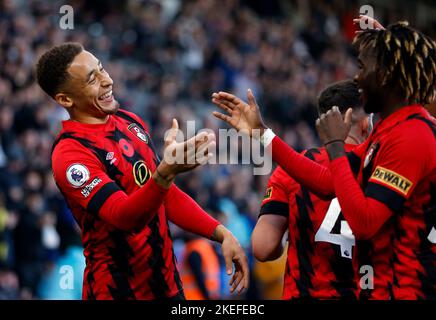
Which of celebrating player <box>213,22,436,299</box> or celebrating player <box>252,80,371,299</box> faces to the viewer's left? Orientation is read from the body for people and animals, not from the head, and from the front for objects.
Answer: celebrating player <box>213,22,436,299</box>

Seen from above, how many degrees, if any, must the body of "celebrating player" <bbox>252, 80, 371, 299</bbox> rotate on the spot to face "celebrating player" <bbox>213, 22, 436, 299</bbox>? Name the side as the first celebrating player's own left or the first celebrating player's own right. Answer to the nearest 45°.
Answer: approximately 135° to the first celebrating player's own right

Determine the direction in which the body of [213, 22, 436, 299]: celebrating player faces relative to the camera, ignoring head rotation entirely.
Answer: to the viewer's left

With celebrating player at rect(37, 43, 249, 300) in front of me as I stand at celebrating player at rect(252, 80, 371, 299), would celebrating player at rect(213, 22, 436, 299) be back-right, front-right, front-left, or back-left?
back-left

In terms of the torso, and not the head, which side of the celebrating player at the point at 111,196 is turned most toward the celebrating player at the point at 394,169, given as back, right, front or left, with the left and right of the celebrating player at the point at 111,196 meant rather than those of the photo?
front

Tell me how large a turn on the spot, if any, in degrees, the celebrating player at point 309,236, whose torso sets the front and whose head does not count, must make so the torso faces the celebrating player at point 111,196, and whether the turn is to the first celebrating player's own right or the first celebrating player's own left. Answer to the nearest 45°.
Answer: approximately 90° to the first celebrating player's own left

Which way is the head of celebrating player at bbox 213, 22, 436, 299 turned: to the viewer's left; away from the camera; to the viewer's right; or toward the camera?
to the viewer's left

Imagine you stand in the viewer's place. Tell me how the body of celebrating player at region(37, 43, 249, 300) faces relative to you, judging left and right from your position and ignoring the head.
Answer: facing the viewer and to the right of the viewer

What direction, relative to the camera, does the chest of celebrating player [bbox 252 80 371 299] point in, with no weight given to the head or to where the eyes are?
away from the camera

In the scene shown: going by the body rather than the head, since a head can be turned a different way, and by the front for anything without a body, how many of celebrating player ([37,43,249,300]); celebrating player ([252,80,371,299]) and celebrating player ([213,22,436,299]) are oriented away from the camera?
1

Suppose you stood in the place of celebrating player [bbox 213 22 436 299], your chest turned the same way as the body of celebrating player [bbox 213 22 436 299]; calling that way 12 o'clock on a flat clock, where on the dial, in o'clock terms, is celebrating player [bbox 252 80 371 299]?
celebrating player [bbox 252 80 371 299] is roughly at 2 o'clock from celebrating player [bbox 213 22 436 299].

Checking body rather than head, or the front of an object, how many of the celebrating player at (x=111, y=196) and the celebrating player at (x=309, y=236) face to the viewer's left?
0

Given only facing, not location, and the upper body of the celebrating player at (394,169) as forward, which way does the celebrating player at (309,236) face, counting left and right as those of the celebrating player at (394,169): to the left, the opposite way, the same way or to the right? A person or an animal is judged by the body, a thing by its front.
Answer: to the right
